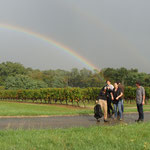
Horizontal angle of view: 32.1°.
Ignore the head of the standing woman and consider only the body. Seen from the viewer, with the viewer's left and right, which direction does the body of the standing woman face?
facing the viewer and to the left of the viewer

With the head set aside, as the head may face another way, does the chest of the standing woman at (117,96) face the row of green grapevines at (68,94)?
no
